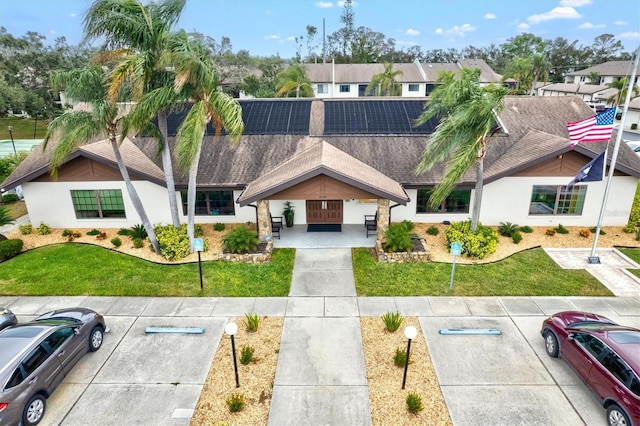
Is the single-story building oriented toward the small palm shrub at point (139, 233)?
no

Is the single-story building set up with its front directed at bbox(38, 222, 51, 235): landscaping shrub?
no

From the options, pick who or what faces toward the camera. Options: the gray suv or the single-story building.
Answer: the single-story building

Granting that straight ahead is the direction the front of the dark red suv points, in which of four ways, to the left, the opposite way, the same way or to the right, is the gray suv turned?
the same way

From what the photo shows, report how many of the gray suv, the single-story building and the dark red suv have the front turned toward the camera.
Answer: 1

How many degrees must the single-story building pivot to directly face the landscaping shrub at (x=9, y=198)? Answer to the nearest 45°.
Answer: approximately 90° to its right

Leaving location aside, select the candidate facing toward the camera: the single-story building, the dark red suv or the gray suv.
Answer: the single-story building

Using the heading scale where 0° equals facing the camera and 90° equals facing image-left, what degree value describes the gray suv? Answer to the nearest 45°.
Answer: approximately 225°

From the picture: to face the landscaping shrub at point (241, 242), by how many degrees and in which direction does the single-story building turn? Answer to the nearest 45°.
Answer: approximately 45° to its right

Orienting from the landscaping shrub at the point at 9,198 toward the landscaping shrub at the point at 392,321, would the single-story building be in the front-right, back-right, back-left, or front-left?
front-left

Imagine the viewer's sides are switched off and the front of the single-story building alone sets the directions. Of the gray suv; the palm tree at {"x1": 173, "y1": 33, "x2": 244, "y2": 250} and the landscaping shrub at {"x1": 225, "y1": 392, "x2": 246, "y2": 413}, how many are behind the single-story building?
0

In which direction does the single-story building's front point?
toward the camera

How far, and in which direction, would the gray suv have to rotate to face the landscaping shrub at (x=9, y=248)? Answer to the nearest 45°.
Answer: approximately 45° to its left

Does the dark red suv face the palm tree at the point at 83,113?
no

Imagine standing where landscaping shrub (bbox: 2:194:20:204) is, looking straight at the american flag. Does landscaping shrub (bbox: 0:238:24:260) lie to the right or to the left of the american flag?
right

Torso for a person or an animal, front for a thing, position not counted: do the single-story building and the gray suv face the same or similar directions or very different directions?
very different directions

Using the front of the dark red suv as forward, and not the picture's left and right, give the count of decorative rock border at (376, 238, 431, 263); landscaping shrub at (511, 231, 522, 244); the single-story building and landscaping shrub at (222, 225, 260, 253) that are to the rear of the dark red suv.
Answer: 0

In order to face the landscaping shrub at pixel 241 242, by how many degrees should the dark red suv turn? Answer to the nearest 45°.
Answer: approximately 45° to its left
